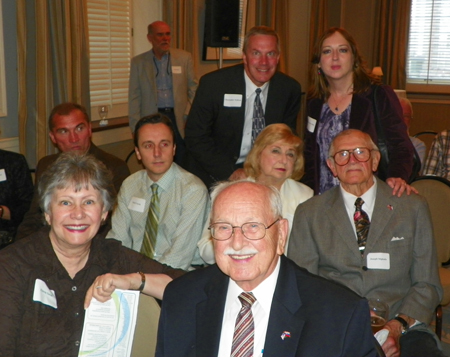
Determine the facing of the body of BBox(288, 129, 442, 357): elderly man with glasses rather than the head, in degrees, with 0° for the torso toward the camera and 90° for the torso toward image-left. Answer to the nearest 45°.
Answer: approximately 0°

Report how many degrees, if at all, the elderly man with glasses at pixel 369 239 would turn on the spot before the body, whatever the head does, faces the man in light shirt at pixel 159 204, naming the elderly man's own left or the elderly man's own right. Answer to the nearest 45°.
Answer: approximately 90° to the elderly man's own right

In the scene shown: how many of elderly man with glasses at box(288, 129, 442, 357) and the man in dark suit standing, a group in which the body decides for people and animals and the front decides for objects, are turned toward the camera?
2

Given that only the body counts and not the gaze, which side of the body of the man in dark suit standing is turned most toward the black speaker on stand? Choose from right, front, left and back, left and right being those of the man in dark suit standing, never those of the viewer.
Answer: back

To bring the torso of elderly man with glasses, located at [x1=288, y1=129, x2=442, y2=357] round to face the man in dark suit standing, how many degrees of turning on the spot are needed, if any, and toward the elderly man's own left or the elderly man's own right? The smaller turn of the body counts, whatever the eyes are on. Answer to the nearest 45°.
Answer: approximately 135° to the elderly man's own right

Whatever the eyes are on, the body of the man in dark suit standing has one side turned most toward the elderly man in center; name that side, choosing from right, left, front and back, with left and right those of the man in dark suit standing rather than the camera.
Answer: front

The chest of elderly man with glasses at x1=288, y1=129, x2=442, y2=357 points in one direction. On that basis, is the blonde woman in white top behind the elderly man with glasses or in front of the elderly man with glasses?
behind

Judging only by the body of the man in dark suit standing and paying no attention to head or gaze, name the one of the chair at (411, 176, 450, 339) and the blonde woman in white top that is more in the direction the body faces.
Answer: the blonde woman in white top

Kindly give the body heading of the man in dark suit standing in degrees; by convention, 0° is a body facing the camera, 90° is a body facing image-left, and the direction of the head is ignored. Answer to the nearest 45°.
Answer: approximately 0°
